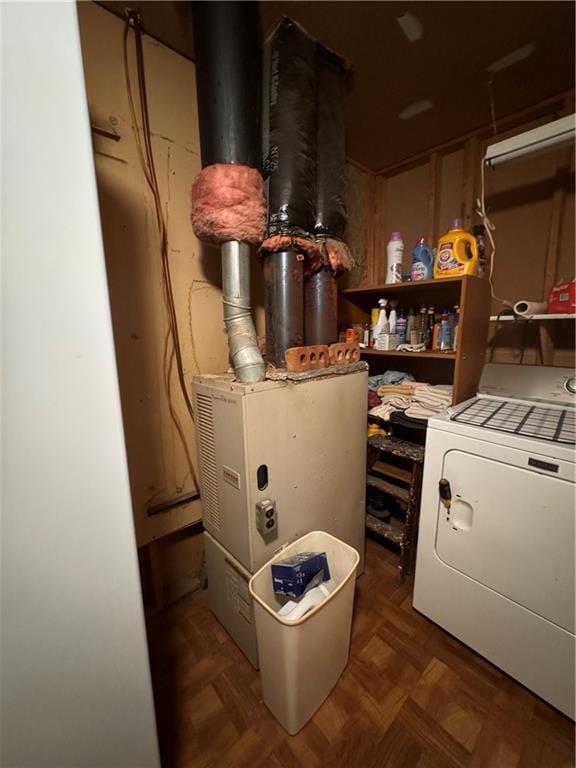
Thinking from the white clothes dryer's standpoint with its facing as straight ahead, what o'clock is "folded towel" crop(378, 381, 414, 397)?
The folded towel is roughly at 3 o'clock from the white clothes dryer.

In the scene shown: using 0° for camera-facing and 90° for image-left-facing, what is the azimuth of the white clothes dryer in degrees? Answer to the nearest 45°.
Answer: approximately 45°

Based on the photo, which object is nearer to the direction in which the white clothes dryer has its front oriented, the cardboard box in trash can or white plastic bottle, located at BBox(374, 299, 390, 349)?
the cardboard box in trash can

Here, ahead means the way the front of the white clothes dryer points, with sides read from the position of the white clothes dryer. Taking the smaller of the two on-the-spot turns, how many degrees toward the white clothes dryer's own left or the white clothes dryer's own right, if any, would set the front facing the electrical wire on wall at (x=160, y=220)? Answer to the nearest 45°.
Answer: approximately 45° to the white clothes dryer's own right

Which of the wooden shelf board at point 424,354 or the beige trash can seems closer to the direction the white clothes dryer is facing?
the beige trash can

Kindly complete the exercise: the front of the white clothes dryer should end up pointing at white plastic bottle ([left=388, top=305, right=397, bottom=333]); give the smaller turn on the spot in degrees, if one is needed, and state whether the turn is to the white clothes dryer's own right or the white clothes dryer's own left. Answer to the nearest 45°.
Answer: approximately 90° to the white clothes dryer's own right
